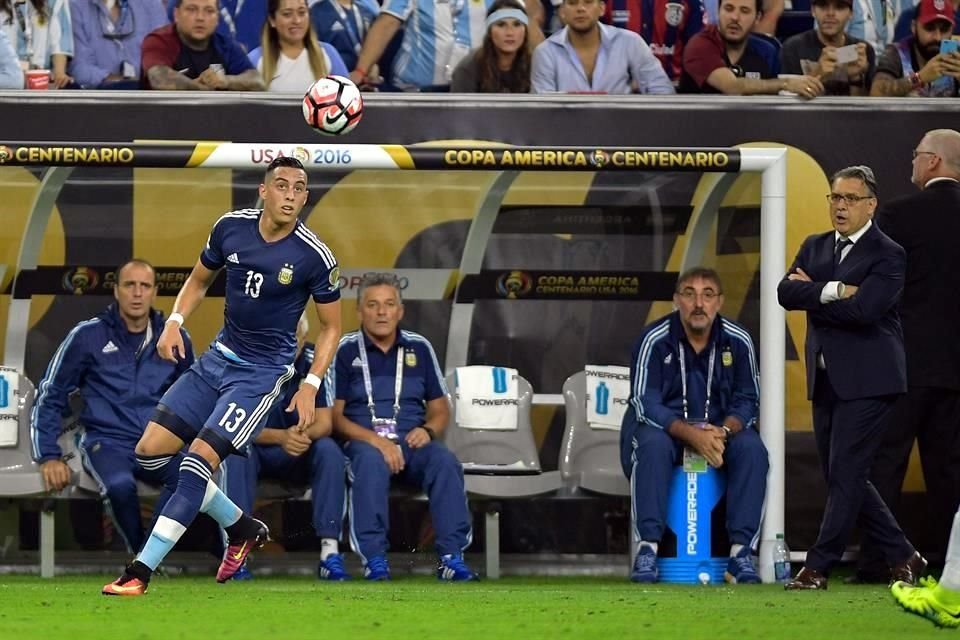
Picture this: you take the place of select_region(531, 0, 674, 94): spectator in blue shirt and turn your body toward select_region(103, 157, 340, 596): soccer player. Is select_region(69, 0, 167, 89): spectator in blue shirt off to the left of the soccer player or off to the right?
right

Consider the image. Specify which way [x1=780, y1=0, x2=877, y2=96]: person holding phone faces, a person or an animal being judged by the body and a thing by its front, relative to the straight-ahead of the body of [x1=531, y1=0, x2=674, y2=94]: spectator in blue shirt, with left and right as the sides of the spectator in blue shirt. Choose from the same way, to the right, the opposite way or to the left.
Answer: the same way

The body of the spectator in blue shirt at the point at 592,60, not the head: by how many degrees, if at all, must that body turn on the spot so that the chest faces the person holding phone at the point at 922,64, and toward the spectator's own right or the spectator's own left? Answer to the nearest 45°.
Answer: approximately 90° to the spectator's own left

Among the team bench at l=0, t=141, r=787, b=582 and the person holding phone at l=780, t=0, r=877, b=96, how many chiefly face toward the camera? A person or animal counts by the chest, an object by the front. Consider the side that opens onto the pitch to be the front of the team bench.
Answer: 2

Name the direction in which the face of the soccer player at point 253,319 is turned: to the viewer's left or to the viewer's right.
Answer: to the viewer's right

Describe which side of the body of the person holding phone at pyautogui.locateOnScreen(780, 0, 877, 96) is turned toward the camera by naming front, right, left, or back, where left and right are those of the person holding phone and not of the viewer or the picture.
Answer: front

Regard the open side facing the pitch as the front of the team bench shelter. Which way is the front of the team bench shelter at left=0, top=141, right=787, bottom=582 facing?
toward the camera

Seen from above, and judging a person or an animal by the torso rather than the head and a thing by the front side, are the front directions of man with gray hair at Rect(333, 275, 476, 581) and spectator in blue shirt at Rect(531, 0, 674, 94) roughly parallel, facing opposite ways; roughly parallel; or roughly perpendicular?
roughly parallel

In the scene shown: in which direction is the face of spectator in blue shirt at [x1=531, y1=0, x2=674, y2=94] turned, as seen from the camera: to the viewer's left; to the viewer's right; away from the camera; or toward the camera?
toward the camera

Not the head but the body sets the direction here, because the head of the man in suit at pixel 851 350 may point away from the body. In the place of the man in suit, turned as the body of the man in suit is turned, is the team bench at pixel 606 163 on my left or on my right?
on my right

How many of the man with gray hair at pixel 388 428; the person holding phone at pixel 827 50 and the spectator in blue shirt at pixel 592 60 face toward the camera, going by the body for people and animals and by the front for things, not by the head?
3

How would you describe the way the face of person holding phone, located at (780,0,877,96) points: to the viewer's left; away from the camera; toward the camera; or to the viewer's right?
toward the camera

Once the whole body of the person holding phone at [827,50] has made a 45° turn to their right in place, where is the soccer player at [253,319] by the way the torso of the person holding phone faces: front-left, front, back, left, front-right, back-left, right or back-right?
front

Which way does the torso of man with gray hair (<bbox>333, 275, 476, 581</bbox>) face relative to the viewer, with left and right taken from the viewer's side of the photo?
facing the viewer
